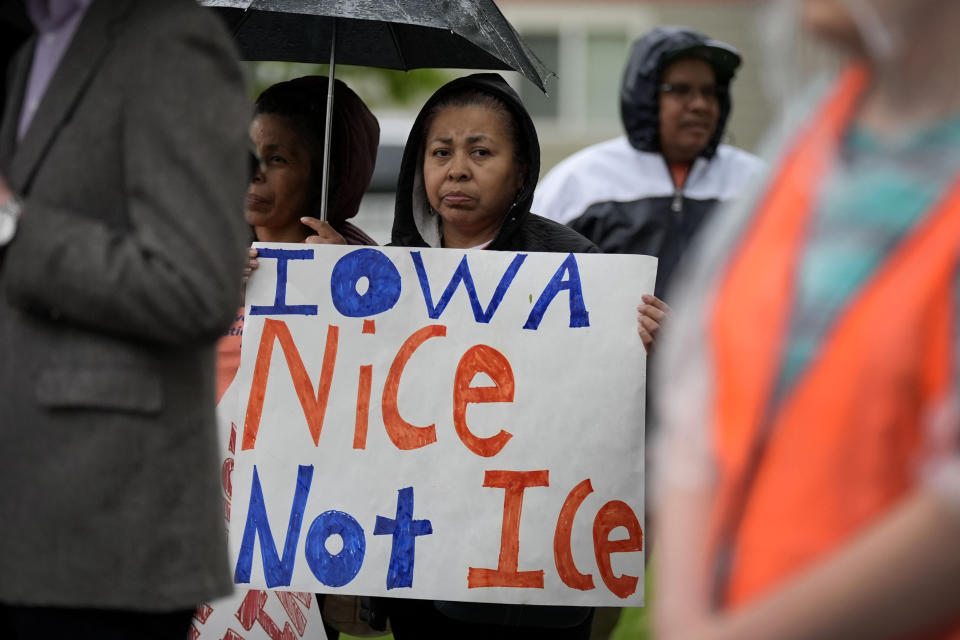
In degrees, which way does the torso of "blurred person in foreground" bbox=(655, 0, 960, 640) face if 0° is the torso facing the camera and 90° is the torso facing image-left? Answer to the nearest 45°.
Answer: approximately 45°

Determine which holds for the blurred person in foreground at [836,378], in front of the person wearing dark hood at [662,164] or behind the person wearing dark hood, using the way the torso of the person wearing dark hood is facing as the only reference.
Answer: in front

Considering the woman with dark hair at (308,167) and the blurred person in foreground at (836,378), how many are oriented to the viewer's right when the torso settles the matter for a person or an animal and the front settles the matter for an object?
0

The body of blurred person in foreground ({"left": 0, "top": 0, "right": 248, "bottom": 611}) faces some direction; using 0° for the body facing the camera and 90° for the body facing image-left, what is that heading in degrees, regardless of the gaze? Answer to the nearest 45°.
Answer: approximately 45°

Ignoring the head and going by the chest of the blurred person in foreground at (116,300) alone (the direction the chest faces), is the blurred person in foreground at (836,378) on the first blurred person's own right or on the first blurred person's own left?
on the first blurred person's own left

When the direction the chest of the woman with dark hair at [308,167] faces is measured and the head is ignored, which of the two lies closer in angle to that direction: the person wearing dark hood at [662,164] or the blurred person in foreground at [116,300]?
the blurred person in foreground

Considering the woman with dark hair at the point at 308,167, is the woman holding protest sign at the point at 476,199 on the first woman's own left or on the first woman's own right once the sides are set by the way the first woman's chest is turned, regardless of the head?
on the first woman's own left

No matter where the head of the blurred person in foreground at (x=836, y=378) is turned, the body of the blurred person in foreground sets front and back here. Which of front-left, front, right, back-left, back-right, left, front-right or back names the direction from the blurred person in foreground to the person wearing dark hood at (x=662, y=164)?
back-right

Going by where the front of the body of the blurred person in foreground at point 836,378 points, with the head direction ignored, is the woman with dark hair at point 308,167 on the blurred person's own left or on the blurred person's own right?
on the blurred person's own right

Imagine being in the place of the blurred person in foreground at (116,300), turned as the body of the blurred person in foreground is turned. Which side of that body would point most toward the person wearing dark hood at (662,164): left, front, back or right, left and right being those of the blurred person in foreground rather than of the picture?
back

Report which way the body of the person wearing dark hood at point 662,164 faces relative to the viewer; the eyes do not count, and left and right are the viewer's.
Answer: facing the viewer and to the right of the viewer
